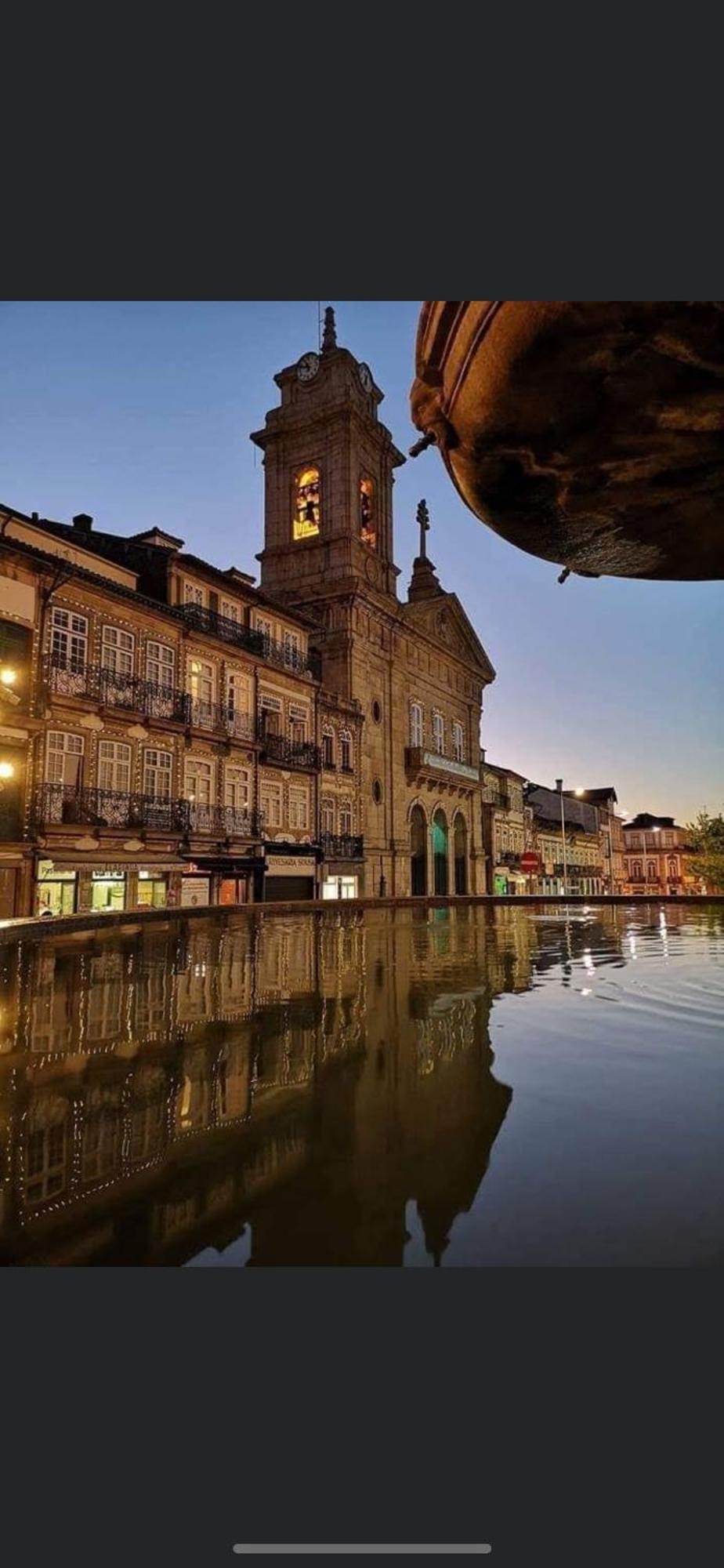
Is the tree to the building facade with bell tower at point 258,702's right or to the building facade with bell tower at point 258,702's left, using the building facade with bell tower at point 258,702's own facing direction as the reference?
on its left

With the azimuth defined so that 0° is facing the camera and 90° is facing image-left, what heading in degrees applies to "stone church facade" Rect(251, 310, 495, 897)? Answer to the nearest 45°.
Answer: approximately 315°

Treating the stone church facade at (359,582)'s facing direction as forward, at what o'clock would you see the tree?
The tree is roughly at 10 o'clock from the stone church facade.
